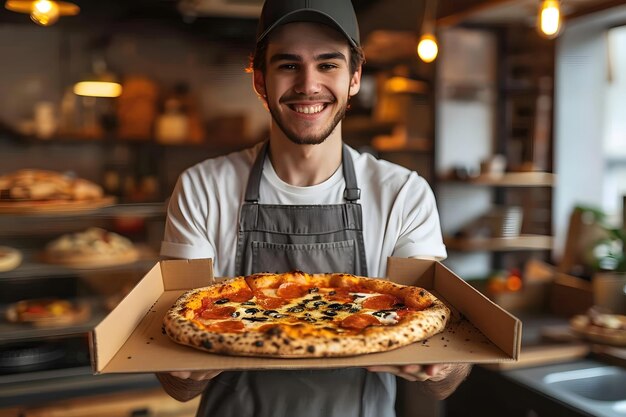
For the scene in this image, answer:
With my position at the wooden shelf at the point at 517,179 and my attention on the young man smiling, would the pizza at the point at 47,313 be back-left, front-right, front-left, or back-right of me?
front-right

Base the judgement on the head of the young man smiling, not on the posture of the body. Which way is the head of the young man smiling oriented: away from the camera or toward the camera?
toward the camera

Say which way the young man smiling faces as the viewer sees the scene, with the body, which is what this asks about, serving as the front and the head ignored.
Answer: toward the camera

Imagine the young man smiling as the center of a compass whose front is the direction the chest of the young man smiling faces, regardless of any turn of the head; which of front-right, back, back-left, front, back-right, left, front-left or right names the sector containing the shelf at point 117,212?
back-right

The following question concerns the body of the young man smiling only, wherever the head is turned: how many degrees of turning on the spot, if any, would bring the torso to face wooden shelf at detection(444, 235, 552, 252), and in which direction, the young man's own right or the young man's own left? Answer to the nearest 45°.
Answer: approximately 135° to the young man's own left

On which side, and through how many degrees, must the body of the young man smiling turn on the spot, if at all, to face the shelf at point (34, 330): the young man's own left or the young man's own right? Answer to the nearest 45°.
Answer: approximately 135° to the young man's own right

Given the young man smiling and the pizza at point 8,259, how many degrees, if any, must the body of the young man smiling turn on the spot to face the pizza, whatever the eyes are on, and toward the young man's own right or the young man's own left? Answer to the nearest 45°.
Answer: approximately 135° to the young man's own right

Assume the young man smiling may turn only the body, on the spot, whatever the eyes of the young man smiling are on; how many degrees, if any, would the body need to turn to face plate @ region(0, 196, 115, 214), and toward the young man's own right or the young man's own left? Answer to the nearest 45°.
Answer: approximately 135° to the young man's own right
